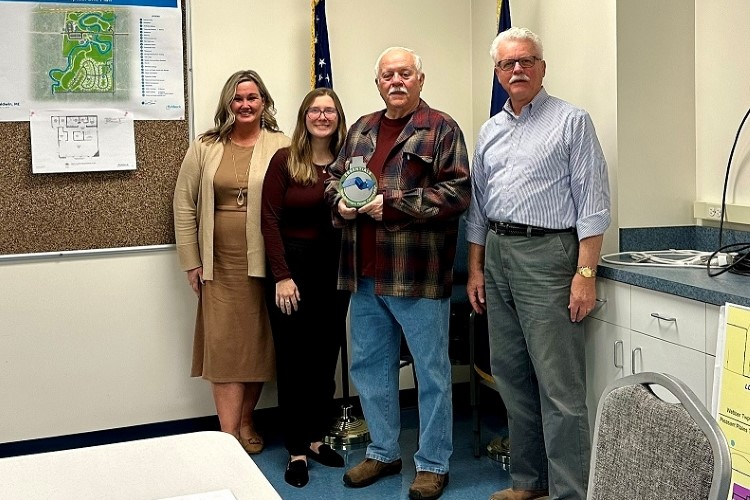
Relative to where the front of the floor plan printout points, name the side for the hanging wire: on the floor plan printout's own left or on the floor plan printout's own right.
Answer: on the floor plan printout's own left

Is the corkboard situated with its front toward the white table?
yes

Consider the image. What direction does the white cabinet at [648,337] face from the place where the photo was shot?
facing the viewer and to the left of the viewer

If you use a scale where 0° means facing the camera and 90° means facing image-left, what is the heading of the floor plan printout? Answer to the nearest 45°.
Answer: approximately 0°

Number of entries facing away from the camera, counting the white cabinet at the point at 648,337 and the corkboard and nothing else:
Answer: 0

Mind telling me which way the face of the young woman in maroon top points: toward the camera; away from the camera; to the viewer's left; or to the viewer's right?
toward the camera

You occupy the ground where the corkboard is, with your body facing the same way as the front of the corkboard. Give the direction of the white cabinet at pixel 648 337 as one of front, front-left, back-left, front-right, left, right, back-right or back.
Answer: front-left

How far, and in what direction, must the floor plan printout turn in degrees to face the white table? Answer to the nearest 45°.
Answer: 0° — it already faces it

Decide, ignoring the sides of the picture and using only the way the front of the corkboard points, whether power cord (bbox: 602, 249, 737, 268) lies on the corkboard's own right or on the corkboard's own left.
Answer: on the corkboard's own left

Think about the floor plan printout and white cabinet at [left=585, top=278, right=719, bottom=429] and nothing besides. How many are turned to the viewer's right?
0

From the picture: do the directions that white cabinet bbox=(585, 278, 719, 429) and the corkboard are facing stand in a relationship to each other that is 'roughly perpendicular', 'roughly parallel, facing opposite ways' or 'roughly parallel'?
roughly perpendicular

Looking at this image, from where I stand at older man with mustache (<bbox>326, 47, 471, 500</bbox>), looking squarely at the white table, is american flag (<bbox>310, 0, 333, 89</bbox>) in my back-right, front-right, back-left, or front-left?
back-right

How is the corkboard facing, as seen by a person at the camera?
facing the viewer

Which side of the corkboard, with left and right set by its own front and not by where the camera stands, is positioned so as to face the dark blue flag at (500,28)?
left

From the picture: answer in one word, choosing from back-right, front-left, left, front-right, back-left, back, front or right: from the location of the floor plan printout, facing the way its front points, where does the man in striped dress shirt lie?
front-left

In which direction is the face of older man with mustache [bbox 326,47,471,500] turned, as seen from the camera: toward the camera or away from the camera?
toward the camera

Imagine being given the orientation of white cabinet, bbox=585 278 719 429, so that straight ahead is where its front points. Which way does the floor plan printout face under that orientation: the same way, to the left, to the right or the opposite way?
to the left
